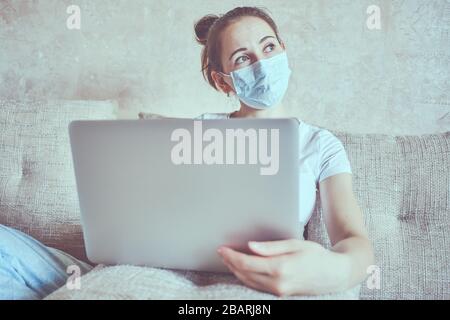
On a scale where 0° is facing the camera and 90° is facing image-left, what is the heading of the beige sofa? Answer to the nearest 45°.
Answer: approximately 0°
